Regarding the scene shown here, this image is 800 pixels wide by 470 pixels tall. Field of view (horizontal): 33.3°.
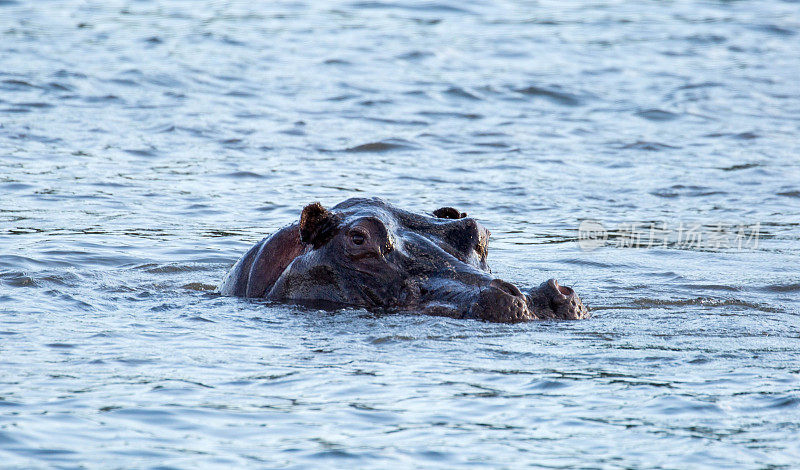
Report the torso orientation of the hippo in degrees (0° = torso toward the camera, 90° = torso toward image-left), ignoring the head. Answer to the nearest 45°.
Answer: approximately 315°
